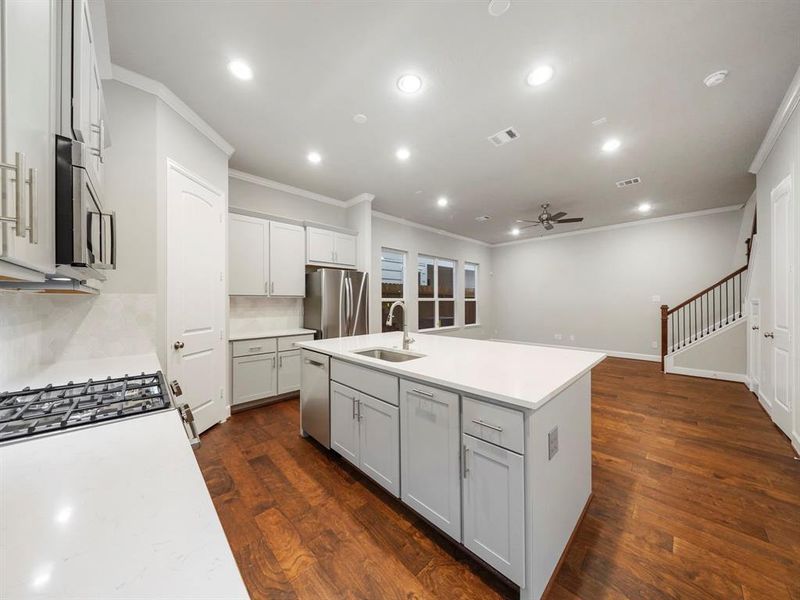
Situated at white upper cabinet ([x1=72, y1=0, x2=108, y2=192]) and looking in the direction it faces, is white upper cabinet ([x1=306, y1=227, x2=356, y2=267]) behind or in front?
in front

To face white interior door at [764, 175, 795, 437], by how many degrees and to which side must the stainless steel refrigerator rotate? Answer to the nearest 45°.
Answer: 0° — it already faces it

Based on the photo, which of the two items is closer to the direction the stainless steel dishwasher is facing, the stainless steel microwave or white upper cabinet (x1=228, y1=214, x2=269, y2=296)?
the stainless steel microwave

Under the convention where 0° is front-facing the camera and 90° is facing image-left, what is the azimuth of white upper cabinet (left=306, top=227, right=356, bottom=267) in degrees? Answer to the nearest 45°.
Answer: approximately 315°

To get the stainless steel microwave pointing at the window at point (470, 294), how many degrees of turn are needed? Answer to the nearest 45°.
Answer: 0° — it already faces it

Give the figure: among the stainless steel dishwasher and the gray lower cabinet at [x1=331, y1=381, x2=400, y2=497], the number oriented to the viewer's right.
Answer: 0

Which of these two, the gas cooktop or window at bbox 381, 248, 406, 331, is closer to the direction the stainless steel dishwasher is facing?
the gas cooktop

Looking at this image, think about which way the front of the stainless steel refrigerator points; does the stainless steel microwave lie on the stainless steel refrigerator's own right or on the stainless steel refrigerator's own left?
on the stainless steel refrigerator's own right

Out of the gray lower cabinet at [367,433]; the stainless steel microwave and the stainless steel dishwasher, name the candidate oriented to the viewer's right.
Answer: the stainless steel microwave

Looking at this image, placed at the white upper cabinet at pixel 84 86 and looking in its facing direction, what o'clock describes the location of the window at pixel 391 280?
The window is roughly at 11 o'clock from the white upper cabinet.

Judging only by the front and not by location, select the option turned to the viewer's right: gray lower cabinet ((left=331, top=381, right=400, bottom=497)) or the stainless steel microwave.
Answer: the stainless steel microwave

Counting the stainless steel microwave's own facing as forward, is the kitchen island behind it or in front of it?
in front

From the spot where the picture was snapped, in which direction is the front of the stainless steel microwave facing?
facing to the right of the viewer

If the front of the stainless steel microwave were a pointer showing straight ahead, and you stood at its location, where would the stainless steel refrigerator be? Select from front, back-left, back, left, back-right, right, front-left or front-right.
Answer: front-left

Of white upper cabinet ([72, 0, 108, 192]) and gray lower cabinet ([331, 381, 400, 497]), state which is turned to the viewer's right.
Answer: the white upper cabinet

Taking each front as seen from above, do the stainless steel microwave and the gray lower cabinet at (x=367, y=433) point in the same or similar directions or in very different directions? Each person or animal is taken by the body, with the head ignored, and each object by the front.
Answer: very different directions

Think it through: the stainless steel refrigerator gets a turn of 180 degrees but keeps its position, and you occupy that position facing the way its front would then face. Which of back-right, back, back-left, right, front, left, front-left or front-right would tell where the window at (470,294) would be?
right

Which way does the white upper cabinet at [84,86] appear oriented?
to the viewer's right
